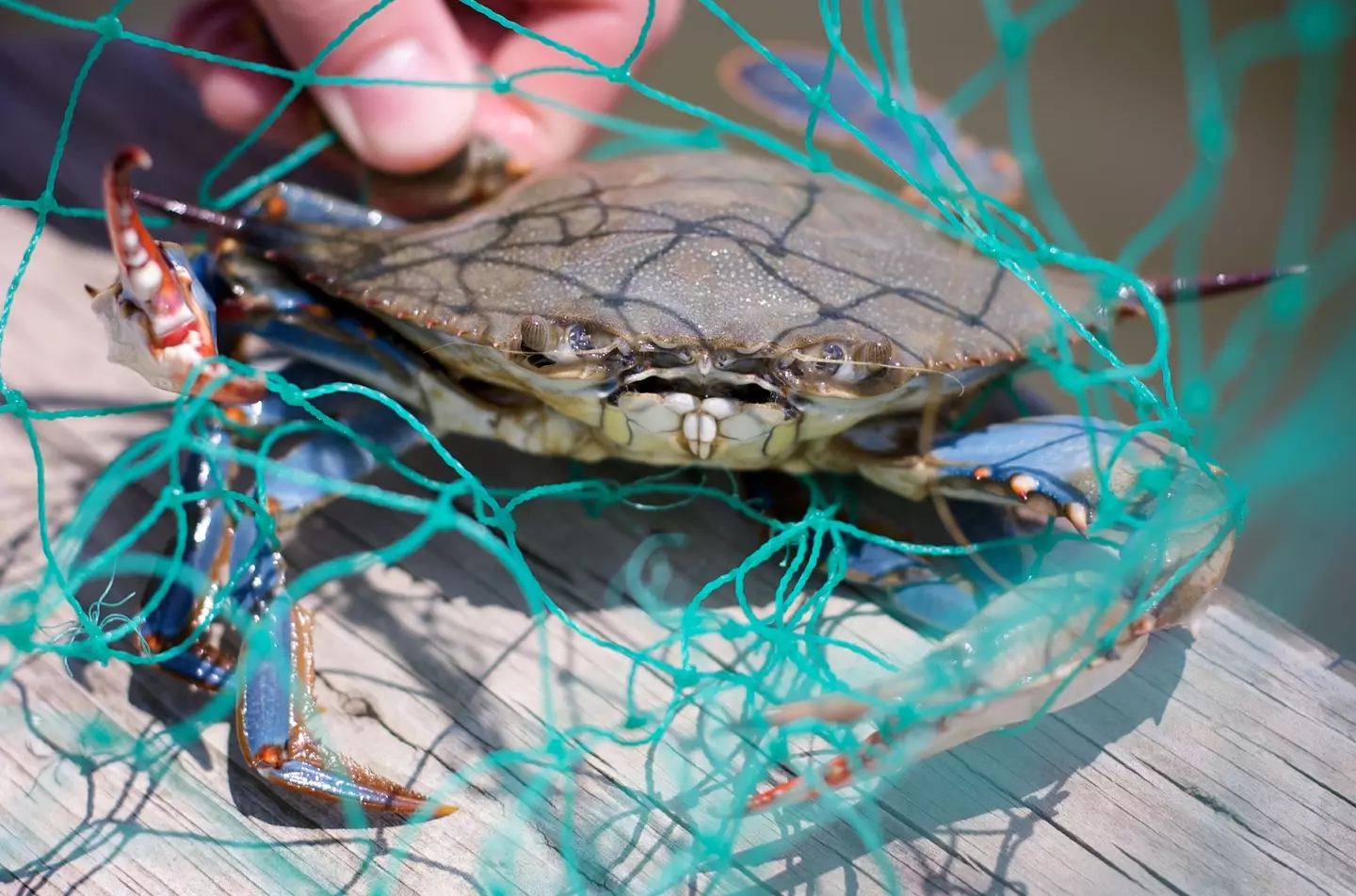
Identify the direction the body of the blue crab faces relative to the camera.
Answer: toward the camera
